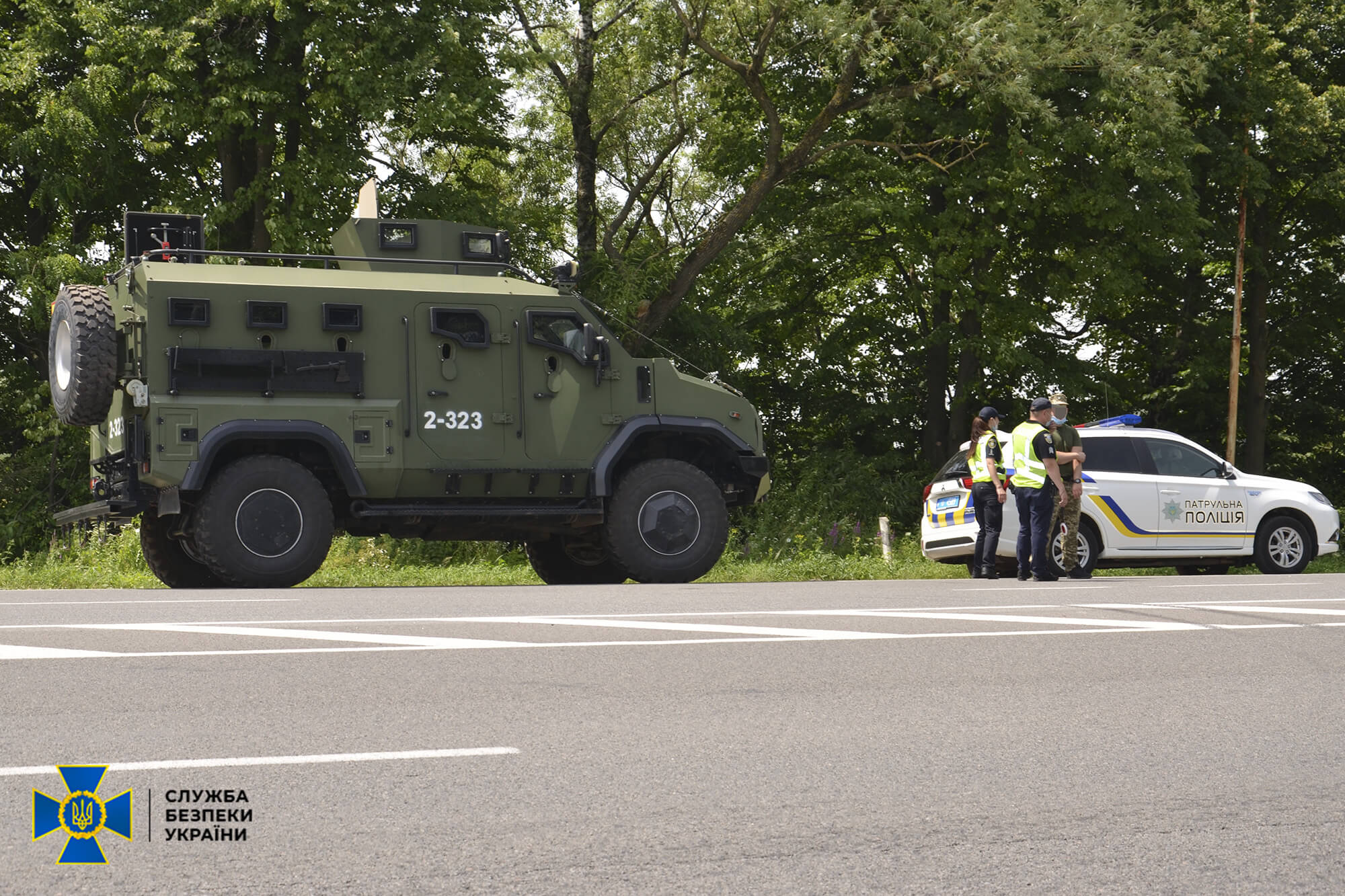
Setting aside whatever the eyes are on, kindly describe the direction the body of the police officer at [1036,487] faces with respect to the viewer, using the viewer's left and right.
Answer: facing away from the viewer and to the right of the viewer

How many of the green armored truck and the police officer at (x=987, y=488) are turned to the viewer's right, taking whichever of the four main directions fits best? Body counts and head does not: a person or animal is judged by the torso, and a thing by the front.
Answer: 2

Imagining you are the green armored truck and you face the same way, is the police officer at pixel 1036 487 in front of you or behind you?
in front

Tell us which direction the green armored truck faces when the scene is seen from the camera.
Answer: facing to the right of the viewer

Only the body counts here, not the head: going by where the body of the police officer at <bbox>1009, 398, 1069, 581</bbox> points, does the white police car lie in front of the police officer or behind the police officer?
in front

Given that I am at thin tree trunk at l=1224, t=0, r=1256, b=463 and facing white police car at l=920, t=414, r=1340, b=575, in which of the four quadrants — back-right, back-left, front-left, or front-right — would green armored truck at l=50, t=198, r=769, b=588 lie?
front-right

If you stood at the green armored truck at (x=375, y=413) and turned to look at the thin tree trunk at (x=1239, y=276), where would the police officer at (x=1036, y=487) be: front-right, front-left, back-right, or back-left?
front-right

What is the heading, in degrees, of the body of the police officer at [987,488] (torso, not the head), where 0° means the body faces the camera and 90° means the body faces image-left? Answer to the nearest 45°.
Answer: approximately 270°

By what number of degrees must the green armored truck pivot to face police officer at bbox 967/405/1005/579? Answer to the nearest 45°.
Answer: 0° — it already faces them
